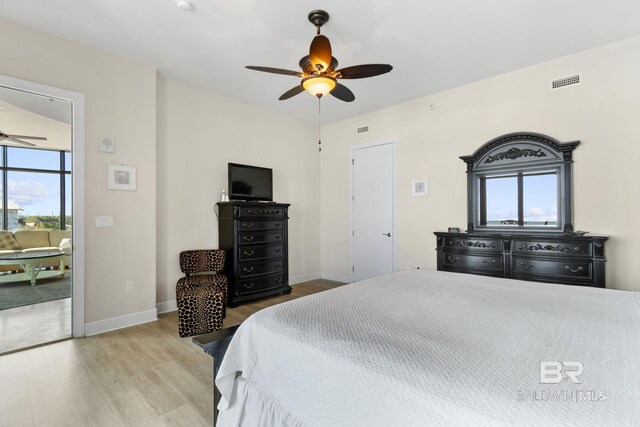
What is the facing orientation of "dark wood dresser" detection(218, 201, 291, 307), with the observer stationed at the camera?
facing the viewer and to the right of the viewer

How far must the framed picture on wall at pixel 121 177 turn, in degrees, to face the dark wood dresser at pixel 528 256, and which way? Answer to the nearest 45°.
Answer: approximately 45° to its left

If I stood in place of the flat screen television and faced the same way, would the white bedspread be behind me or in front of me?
in front

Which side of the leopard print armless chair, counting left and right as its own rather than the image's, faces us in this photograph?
front

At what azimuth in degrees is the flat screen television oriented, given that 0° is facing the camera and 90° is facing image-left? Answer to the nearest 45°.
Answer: approximately 315°

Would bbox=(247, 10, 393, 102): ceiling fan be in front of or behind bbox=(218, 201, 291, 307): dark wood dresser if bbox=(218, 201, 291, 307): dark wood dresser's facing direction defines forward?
in front

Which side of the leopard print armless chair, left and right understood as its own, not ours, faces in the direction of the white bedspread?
front

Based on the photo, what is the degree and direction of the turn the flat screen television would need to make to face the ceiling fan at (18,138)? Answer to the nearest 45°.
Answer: approximately 90° to its right
